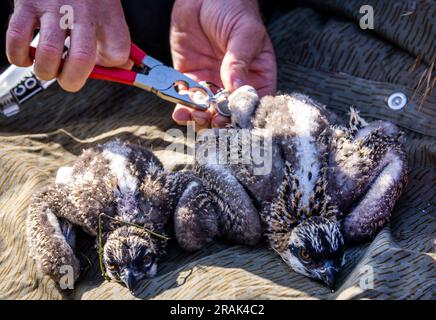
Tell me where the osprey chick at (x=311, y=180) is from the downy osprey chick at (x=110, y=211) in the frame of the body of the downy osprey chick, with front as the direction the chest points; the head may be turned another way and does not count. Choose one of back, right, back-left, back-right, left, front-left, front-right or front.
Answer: left

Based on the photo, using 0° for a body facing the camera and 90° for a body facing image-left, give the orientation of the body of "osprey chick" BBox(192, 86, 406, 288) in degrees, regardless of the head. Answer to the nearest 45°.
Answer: approximately 0°

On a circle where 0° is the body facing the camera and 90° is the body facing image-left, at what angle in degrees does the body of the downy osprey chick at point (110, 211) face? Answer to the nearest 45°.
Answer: approximately 0°

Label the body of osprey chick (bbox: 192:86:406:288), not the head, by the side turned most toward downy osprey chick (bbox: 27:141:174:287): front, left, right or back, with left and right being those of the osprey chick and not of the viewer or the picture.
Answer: right

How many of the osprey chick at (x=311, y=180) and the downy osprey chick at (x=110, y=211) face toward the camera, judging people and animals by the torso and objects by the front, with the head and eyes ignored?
2
